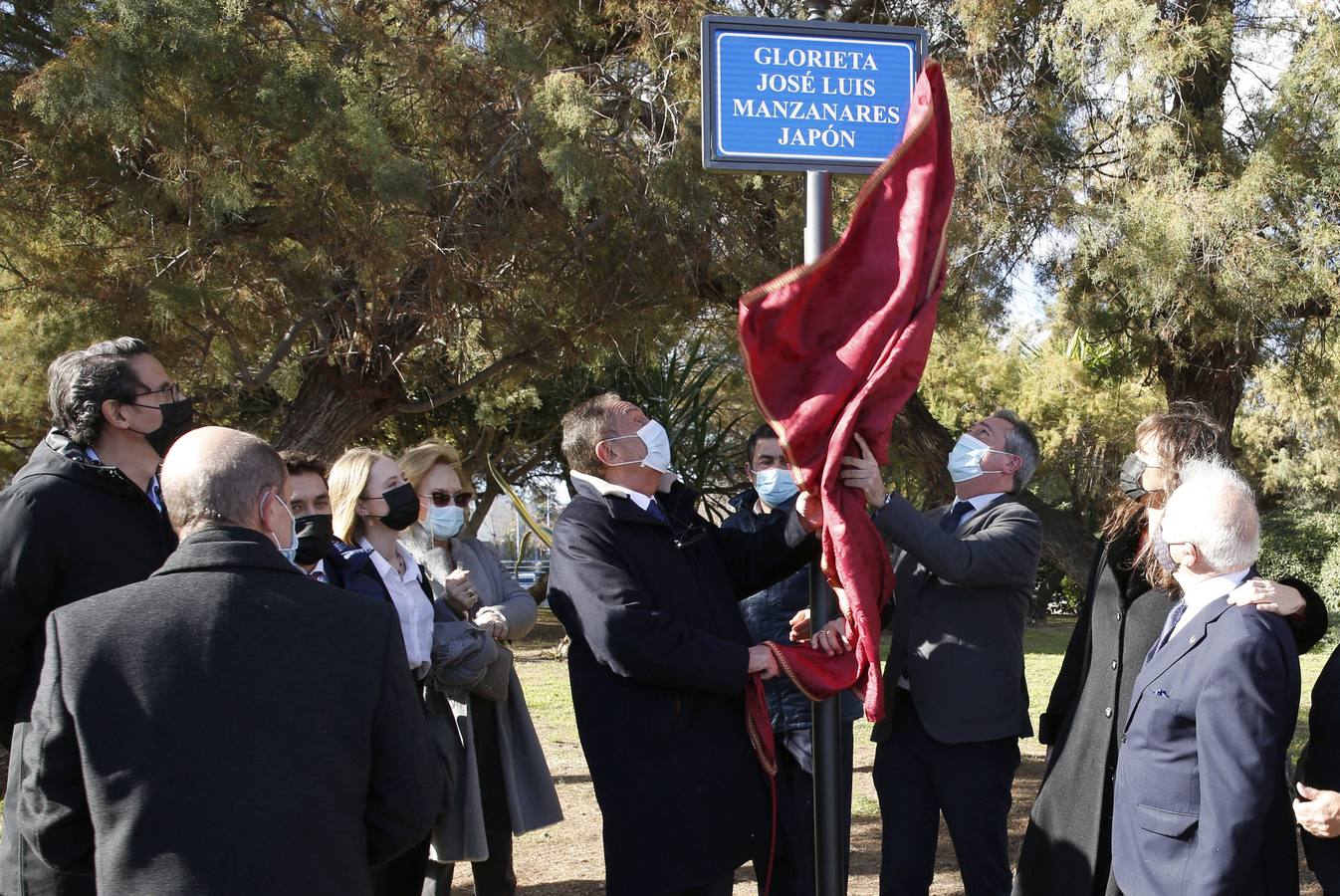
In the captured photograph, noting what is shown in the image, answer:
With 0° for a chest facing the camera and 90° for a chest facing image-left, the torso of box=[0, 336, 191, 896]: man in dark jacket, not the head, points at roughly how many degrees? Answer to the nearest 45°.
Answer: approximately 270°

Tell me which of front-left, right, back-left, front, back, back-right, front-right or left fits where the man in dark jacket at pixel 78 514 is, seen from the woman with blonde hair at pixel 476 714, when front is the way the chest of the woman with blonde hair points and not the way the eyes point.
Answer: front-right

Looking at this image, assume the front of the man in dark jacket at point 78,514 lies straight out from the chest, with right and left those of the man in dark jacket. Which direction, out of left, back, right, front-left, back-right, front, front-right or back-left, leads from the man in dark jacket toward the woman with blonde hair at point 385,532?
front-left

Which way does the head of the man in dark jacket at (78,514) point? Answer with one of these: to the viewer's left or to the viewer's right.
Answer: to the viewer's right

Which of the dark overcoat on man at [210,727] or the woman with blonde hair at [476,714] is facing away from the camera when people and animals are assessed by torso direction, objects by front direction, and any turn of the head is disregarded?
the dark overcoat on man

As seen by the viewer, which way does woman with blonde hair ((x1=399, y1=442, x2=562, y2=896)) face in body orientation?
toward the camera

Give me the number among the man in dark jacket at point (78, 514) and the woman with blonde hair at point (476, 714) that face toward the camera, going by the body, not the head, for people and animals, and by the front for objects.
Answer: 1

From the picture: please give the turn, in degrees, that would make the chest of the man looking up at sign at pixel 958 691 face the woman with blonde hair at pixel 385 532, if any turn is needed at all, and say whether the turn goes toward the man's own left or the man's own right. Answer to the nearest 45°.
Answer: approximately 45° to the man's own right

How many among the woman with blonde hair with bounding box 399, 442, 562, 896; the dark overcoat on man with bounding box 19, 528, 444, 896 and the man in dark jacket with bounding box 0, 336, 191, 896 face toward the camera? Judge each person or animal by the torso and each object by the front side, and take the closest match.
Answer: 1

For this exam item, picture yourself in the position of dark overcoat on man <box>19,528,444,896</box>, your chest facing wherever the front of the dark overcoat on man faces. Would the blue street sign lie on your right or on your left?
on your right

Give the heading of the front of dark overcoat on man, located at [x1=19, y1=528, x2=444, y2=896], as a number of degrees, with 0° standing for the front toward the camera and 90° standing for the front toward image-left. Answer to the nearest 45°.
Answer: approximately 180°

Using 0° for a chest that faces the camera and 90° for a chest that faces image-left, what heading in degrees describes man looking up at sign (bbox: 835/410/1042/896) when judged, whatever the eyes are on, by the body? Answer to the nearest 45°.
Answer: approximately 45°

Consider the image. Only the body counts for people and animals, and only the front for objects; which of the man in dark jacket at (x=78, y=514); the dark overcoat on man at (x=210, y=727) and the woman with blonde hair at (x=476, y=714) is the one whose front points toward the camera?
the woman with blonde hair

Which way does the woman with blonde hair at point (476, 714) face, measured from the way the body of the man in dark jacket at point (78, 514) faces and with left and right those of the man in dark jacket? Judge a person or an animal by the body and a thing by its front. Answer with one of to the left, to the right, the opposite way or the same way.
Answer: to the right

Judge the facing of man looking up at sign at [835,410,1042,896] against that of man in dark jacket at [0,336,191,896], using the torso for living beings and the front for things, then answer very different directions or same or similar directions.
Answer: very different directions

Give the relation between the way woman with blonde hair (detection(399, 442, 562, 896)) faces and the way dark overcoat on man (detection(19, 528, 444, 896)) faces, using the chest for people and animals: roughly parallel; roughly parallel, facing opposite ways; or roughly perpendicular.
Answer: roughly parallel, facing opposite ways

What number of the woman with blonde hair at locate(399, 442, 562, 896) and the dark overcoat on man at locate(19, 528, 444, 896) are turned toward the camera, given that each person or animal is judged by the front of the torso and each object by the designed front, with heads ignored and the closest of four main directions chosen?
1

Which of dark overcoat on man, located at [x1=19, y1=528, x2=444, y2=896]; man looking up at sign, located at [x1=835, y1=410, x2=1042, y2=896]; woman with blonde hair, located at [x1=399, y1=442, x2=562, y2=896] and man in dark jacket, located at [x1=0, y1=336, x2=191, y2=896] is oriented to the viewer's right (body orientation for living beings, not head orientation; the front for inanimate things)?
the man in dark jacket

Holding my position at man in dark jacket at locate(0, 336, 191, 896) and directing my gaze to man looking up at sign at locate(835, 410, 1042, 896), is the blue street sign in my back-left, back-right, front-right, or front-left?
front-right
